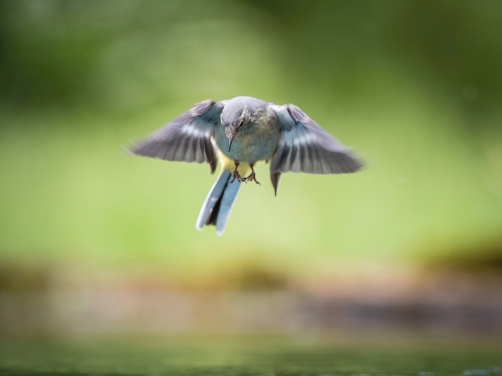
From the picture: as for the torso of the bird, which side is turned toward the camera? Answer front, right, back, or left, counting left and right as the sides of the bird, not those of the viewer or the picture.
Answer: front
